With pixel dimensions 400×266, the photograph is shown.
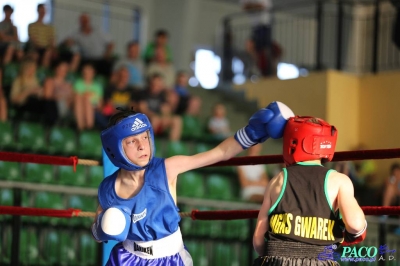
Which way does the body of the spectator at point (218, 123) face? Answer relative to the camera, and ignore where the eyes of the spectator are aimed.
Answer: toward the camera

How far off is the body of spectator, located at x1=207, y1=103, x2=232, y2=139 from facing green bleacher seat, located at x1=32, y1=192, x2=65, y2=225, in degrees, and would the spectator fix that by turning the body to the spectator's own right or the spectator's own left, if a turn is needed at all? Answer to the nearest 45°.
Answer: approximately 45° to the spectator's own right

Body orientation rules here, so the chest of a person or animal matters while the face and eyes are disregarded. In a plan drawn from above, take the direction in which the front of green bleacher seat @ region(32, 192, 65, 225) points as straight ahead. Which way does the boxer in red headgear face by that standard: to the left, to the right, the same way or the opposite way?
the opposite way

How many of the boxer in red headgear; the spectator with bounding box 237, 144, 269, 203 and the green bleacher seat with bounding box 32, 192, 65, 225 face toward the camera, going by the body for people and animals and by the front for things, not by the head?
2

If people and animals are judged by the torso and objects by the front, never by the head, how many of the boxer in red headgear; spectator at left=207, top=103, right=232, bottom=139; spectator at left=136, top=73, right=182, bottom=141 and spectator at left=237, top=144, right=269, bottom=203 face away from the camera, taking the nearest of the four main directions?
1

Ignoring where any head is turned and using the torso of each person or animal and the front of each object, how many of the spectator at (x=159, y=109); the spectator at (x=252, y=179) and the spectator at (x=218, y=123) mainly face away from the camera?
0

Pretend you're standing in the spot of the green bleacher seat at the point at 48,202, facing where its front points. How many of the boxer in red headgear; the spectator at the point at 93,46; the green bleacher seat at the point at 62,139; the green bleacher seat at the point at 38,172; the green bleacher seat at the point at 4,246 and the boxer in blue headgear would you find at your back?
3

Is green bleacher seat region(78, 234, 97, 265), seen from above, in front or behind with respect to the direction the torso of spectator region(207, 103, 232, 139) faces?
in front

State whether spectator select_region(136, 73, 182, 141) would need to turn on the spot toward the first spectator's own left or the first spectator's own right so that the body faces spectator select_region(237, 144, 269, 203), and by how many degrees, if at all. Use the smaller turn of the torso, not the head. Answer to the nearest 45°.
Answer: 0° — they already face them

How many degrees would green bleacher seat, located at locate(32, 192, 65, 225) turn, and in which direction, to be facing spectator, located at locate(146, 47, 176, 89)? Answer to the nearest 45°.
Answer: approximately 135° to its left

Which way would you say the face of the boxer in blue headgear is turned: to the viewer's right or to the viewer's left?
to the viewer's right

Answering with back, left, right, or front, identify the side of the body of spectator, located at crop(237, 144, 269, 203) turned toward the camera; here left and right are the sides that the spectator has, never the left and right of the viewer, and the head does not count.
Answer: front

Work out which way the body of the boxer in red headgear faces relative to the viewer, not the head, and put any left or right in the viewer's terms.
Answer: facing away from the viewer

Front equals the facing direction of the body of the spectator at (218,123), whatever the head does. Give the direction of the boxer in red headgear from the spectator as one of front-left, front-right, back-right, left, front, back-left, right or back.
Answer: front

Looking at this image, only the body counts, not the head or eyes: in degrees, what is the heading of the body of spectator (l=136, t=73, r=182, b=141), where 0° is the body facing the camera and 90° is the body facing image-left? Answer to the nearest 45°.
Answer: approximately 315°

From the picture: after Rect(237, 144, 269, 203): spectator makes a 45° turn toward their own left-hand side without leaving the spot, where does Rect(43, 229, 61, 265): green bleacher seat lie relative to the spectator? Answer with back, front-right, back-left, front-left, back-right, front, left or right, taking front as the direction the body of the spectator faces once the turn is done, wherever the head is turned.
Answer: right

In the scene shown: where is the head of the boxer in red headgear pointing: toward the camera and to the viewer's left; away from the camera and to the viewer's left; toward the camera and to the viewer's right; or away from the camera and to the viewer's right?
away from the camera and to the viewer's left

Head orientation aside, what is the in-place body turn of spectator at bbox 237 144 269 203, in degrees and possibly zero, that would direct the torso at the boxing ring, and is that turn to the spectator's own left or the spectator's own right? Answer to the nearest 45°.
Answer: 0° — they already face it
